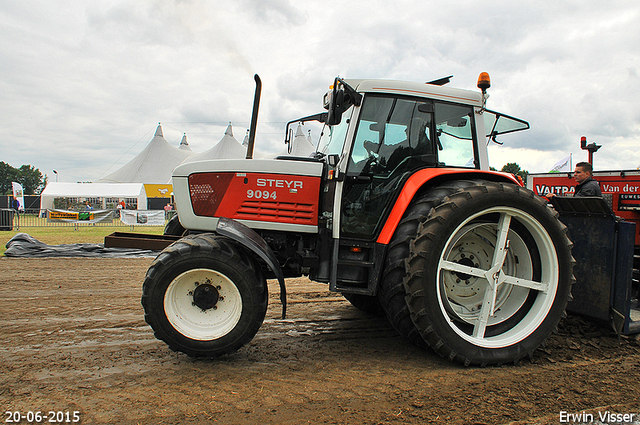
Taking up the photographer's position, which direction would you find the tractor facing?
facing to the left of the viewer

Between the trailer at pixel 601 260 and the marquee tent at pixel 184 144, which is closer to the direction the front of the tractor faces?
the marquee tent

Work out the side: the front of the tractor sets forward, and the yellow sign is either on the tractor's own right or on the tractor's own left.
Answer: on the tractor's own right

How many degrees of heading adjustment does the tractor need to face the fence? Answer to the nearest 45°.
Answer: approximately 45° to its right

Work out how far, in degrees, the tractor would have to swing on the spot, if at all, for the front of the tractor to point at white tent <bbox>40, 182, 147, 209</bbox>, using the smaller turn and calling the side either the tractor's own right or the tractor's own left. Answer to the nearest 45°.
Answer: approximately 45° to the tractor's own right

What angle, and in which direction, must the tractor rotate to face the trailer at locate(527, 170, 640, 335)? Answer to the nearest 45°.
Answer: approximately 180°

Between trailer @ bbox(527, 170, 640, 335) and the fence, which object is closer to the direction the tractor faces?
the fence

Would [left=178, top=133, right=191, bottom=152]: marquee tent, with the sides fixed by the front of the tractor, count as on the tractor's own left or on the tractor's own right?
on the tractor's own right
